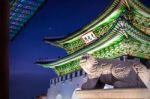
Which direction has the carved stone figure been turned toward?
to the viewer's left
